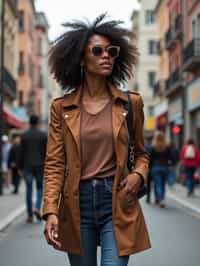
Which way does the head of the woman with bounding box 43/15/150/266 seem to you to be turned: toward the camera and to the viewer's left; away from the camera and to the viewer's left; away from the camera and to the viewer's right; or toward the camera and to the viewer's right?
toward the camera and to the viewer's right

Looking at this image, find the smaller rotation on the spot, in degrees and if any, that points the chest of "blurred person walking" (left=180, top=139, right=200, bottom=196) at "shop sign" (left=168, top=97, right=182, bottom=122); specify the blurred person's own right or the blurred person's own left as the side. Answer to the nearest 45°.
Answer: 0° — they already face it

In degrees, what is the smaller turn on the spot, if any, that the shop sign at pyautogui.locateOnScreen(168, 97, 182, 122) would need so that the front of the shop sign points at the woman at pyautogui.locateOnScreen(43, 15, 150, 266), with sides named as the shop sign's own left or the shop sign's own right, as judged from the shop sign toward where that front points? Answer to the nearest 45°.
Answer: approximately 45° to the shop sign's own left

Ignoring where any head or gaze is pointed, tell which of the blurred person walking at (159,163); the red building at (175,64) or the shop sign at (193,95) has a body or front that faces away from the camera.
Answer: the blurred person walking

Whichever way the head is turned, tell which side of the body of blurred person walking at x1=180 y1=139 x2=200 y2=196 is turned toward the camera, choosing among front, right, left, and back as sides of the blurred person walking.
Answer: back
